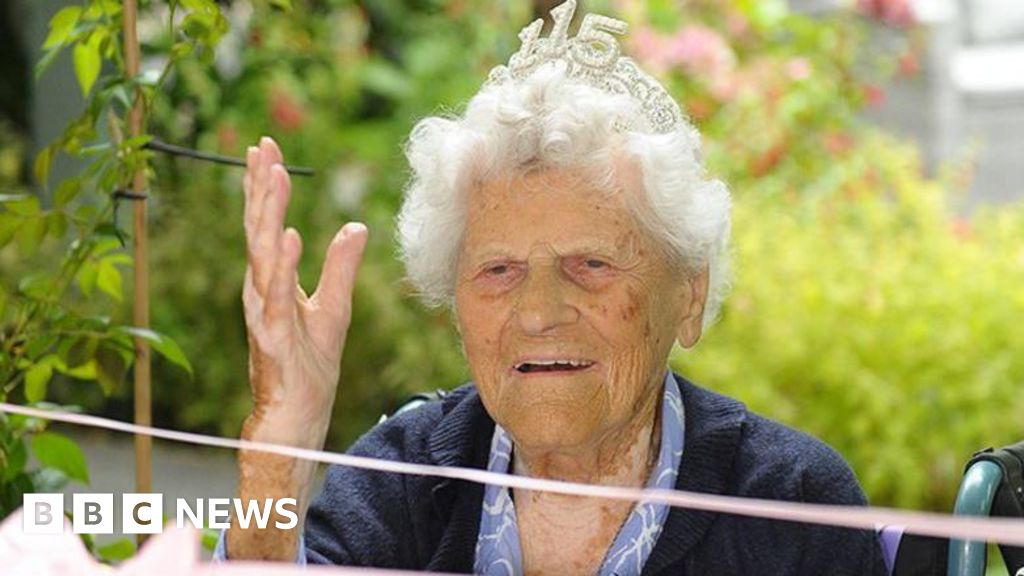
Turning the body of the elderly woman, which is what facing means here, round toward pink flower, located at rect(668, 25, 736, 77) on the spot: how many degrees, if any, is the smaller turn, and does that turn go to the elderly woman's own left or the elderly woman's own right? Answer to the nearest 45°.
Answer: approximately 180°

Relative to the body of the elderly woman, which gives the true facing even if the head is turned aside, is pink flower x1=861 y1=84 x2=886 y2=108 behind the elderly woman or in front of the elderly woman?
behind

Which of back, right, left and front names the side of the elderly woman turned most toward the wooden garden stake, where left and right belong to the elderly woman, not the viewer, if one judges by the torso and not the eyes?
right

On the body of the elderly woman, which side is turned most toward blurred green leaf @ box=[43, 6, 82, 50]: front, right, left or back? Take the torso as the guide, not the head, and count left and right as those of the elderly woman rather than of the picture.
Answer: right

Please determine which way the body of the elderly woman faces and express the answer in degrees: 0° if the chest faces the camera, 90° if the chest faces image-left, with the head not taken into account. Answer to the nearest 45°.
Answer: approximately 0°
